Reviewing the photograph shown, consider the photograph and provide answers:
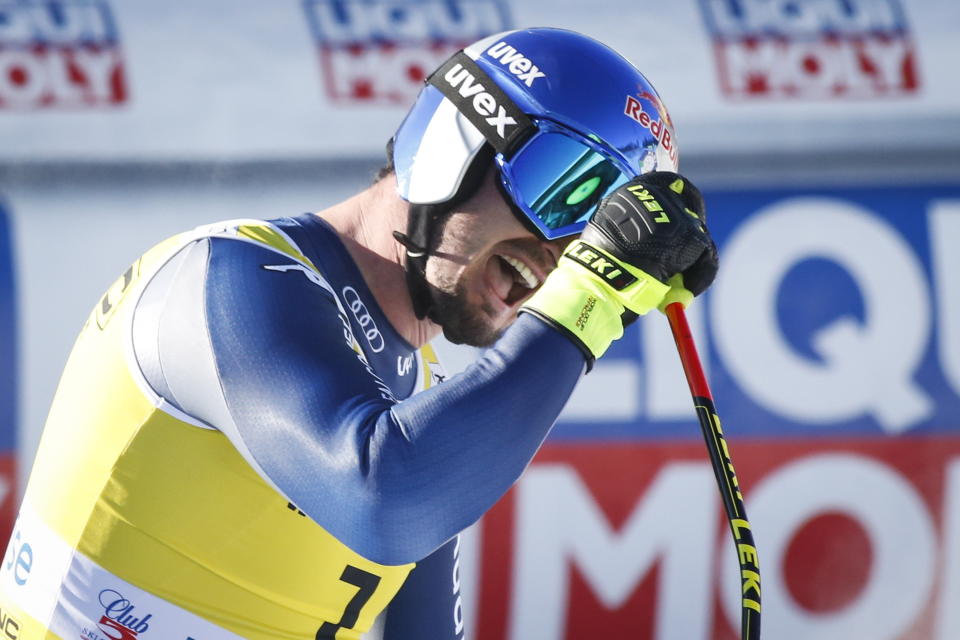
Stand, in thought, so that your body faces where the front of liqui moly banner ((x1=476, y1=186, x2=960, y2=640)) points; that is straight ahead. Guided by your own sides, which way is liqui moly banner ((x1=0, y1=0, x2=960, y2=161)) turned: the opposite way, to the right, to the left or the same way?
the same way

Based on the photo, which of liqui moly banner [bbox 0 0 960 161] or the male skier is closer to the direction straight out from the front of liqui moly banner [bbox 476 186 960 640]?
the male skier

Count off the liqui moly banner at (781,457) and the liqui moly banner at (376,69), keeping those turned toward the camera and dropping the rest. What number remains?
2

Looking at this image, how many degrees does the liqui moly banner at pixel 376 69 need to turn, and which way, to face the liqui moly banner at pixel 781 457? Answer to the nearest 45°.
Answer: approximately 45° to its left

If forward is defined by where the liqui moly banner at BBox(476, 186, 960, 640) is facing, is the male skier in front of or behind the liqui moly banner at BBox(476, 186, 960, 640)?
in front

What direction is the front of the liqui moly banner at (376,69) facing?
toward the camera

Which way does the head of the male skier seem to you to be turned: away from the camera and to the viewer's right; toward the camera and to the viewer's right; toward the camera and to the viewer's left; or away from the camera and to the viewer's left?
toward the camera and to the viewer's right

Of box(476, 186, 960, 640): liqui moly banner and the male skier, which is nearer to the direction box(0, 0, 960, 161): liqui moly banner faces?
the male skier

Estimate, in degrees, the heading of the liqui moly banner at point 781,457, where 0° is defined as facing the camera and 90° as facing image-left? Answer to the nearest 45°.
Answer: approximately 0°
